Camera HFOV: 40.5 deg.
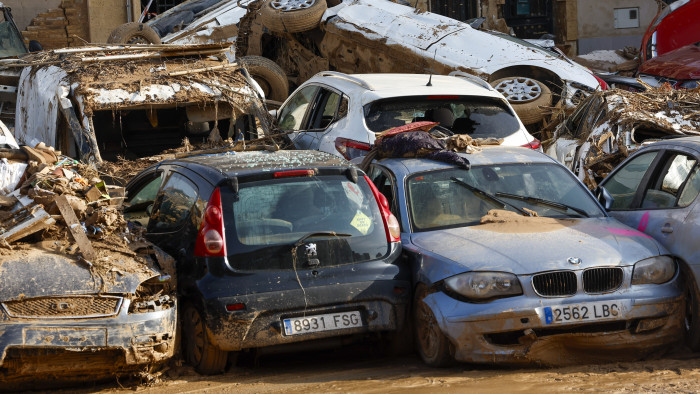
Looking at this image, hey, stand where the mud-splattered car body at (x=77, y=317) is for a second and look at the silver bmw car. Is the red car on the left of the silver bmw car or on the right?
left

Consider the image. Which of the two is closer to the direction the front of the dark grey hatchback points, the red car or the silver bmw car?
the red car

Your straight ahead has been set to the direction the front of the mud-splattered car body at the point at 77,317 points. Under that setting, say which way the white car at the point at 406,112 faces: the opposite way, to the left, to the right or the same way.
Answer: the opposite way

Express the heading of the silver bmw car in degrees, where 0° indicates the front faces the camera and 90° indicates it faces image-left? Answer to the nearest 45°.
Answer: approximately 315°

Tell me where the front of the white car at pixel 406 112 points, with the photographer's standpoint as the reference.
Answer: facing away from the viewer and to the left of the viewer

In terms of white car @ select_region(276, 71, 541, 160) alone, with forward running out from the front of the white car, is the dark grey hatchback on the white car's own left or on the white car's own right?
on the white car's own left

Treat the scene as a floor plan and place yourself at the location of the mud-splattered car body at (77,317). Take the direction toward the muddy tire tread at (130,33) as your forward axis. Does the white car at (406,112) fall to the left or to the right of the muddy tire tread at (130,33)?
right

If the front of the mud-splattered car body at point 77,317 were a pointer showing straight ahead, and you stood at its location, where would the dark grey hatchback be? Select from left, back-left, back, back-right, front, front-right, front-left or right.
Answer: left
